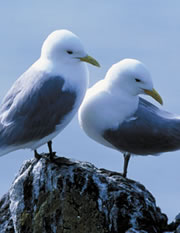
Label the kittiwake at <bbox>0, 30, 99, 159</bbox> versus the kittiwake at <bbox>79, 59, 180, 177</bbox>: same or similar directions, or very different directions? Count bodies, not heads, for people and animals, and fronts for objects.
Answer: very different directions

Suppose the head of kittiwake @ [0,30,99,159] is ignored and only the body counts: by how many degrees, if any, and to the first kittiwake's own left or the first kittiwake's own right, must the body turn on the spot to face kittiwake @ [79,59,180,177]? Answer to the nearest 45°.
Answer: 0° — it already faces it

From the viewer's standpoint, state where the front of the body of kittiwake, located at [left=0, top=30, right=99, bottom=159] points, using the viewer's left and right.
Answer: facing to the right of the viewer
